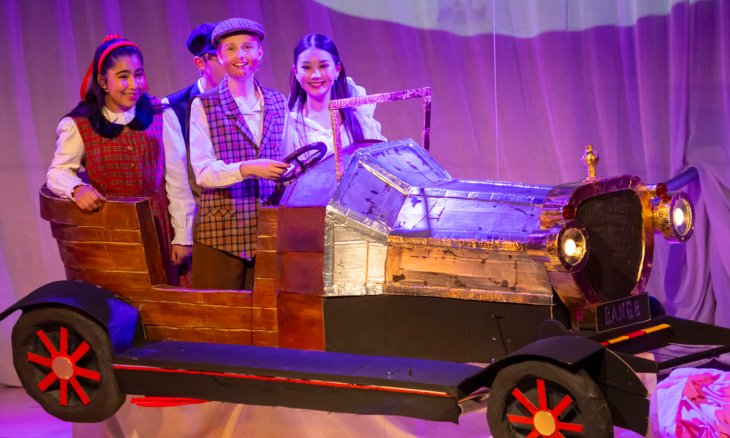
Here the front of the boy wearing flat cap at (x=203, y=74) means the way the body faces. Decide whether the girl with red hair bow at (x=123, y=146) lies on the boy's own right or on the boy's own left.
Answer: on the boy's own right

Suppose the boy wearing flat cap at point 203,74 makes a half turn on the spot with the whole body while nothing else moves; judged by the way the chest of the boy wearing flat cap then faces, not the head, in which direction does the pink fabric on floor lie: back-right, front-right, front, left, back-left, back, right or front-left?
back

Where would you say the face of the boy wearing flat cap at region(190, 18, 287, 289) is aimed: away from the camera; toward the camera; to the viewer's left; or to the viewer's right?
toward the camera

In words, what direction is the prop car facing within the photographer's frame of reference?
facing the viewer and to the right of the viewer
